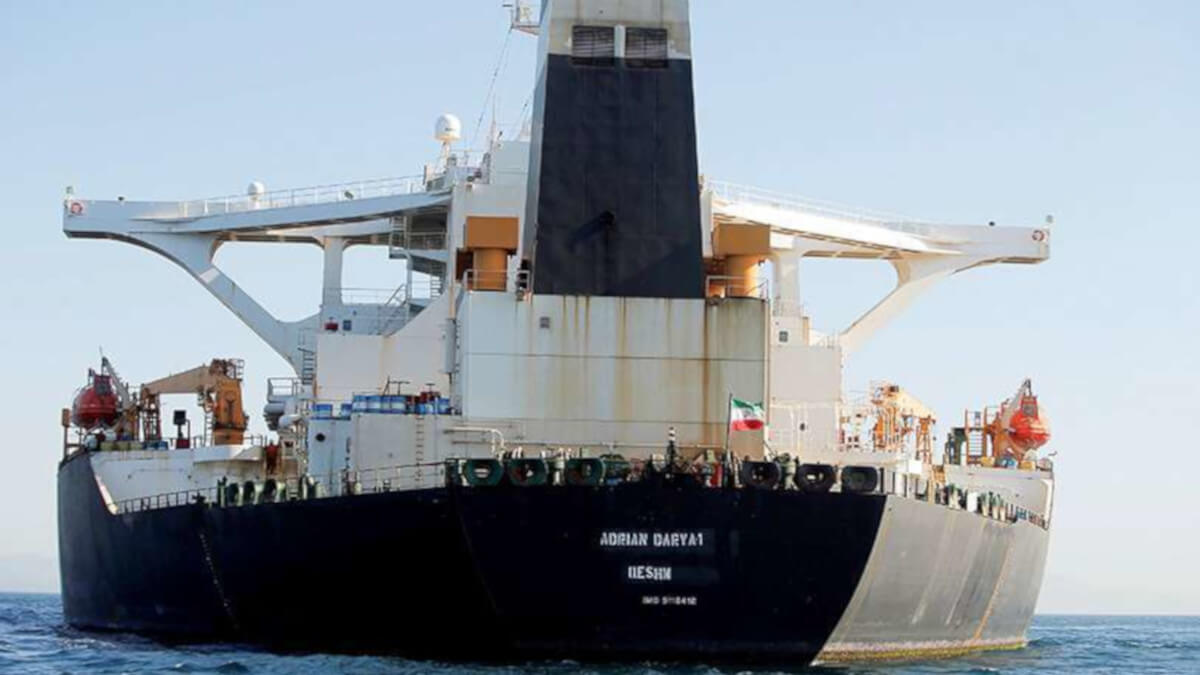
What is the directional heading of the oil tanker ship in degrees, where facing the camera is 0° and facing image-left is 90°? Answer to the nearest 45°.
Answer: approximately 180°
